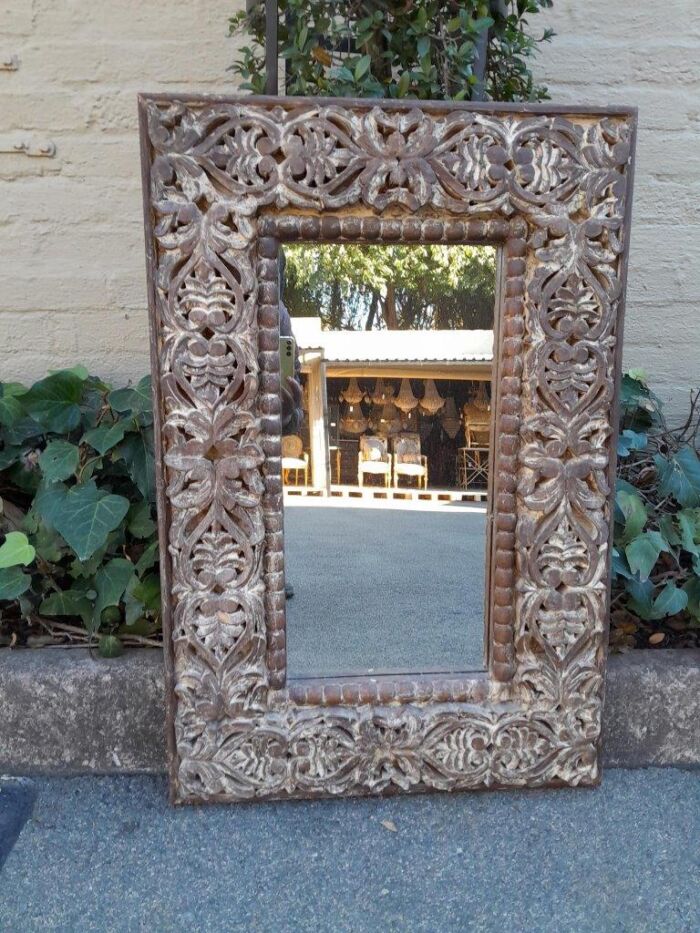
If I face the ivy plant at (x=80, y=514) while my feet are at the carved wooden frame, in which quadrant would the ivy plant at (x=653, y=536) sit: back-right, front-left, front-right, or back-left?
back-right

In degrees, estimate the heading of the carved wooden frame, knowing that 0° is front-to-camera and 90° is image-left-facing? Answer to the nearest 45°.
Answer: approximately 0°

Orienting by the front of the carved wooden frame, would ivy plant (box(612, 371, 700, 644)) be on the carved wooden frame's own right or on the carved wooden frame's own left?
on the carved wooden frame's own left
